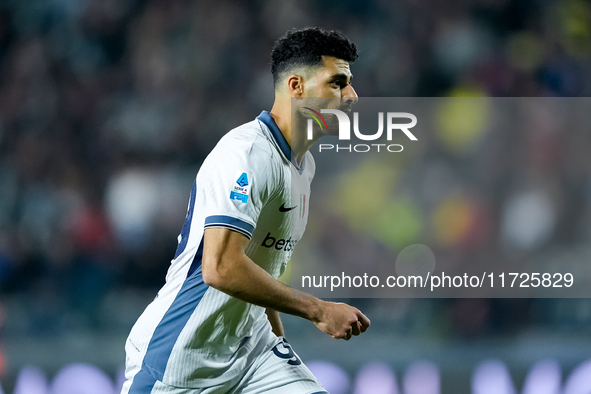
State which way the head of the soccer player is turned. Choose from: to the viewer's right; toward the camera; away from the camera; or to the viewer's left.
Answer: to the viewer's right

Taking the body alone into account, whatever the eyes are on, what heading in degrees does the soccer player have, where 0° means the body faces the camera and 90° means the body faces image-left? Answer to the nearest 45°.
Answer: approximately 270°
